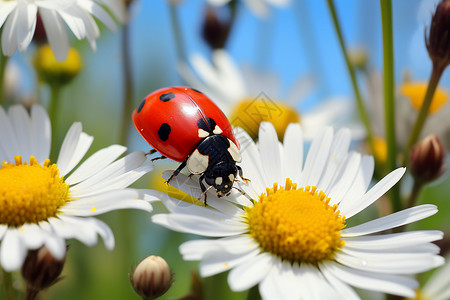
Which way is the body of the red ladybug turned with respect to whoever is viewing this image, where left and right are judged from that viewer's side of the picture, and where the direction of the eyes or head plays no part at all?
facing the viewer and to the right of the viewer

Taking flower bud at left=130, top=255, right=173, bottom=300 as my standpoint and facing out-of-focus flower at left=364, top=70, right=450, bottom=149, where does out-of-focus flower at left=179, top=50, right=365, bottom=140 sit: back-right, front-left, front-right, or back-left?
front-left

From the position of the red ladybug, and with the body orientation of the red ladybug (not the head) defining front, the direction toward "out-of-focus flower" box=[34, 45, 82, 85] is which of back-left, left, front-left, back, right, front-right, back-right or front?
back

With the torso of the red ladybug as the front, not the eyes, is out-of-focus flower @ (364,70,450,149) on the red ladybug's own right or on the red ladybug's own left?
on the red ladybug's own left
